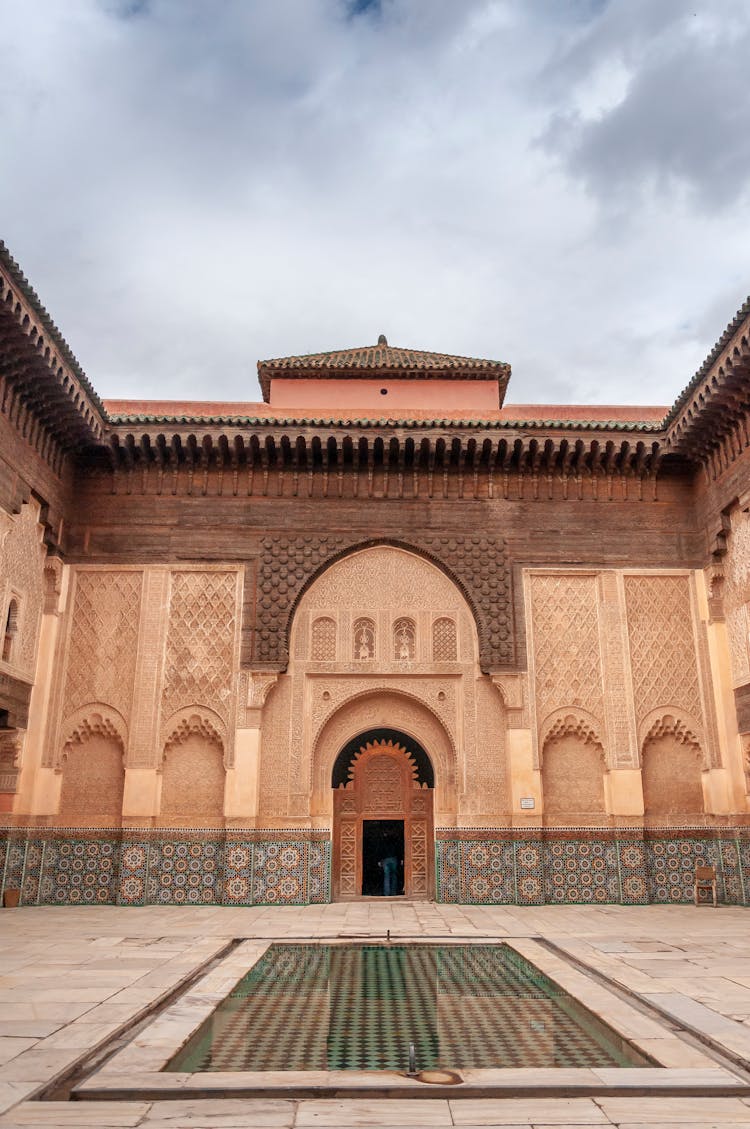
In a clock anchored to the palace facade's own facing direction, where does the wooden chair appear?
The wooden chair is roughly at 9 o'clock from the palace facade.

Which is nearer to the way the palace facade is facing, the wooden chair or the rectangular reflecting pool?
the rectangular reflecting pool

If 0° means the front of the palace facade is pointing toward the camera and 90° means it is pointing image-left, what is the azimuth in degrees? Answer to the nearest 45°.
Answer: approximately 0°

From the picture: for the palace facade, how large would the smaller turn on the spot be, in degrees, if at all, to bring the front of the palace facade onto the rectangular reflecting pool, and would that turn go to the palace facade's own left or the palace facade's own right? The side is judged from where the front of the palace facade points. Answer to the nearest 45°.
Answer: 0° — it already faces it
